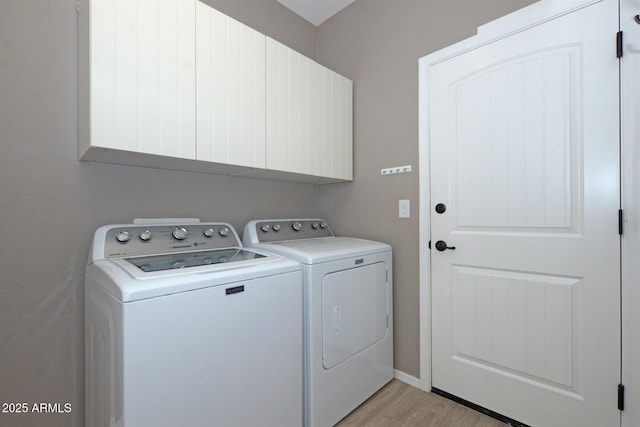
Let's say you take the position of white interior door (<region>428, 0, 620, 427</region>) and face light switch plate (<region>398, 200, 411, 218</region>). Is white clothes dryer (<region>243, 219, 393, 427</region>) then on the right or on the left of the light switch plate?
left

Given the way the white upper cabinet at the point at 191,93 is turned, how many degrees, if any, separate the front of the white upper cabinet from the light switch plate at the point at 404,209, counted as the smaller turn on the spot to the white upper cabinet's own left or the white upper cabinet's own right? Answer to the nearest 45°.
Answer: approximately 45° to the white upper cabinet's own left

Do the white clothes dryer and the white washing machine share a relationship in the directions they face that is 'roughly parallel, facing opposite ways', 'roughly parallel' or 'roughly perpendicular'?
roughly parallel

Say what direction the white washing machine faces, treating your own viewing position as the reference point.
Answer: facing the viewer and to the right of the viewer

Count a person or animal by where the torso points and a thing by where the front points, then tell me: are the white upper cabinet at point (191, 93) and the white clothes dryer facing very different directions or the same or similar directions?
same or similar directions

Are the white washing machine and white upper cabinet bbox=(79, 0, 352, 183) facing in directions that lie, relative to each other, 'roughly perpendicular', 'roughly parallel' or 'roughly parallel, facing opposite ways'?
roughly parallel

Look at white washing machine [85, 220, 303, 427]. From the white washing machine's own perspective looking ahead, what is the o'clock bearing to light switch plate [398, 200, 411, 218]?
The light switch plate is roughly at 10 o'clock from the white washing machine.

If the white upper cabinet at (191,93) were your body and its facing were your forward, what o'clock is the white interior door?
The white interior door is roughly at 11 o'clock from the white upper cabinet.

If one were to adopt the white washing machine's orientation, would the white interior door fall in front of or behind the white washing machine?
in front
